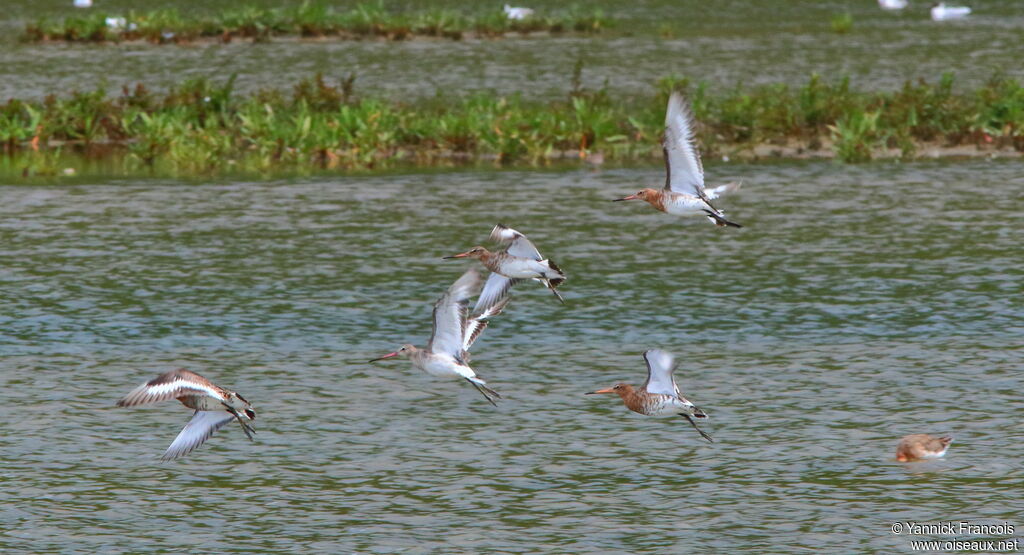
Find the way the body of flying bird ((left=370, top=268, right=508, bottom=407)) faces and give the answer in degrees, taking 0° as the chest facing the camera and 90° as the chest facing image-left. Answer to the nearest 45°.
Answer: approximately 90°

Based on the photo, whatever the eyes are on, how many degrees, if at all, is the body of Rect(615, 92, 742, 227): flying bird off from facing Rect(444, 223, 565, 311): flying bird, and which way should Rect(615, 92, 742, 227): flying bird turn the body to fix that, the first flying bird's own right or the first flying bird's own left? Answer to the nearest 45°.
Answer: approximately 45° to the first flying bird's own left

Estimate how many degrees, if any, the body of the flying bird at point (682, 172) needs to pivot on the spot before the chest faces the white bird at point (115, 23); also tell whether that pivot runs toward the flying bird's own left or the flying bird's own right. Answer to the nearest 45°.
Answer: approximately 45° to the flying bird's own right

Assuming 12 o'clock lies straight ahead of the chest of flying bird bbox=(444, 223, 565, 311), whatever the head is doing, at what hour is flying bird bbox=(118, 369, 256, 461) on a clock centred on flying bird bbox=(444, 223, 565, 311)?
flying bird bbox=(118, 369, 256, 461) is roughly at 11 o'clock from flying bird bbox=(444, 223, 565, 311).

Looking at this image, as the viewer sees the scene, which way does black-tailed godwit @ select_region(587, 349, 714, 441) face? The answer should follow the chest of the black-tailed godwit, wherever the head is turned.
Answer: to the viewer's left

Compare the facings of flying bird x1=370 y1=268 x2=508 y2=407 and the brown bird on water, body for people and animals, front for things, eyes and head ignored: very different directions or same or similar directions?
same or similar directions

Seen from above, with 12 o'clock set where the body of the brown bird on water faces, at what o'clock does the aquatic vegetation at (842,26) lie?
The aquatic vegetation is roughly at 3 o'clock from the brown bird on water.

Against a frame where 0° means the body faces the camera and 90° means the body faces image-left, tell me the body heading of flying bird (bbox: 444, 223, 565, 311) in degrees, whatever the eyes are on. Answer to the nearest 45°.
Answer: approximately 90°

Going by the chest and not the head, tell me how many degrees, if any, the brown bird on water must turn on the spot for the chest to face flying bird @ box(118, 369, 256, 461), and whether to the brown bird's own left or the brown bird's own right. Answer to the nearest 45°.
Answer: approximately 45° to the brown bird's own left

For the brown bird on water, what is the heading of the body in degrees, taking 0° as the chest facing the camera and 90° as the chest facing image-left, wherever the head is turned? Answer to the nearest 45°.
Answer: approximately 90°

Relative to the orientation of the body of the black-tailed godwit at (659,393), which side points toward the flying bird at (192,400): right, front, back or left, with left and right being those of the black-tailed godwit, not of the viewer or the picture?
front

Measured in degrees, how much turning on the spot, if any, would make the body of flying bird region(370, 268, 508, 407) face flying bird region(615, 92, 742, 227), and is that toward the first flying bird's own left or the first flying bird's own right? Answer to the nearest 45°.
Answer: approximately 135° to the first flying bird's own right

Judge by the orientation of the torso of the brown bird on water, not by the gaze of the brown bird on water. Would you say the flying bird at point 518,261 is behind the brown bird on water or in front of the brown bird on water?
in front
